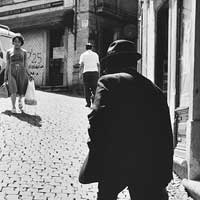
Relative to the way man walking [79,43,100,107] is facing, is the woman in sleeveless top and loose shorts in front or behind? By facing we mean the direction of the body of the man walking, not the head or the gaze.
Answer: behind

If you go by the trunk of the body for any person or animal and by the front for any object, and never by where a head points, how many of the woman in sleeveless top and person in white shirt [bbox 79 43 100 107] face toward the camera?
1

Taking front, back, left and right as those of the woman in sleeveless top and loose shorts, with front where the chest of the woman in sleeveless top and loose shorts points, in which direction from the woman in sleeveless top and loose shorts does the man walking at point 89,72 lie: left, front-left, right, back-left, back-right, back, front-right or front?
back-left

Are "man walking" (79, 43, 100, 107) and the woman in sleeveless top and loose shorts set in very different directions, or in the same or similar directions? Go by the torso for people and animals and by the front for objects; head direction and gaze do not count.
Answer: very different directions

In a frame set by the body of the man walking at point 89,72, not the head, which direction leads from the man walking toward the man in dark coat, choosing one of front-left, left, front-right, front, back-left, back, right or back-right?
back

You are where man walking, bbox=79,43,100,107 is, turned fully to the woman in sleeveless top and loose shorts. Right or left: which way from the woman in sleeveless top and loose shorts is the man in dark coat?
left

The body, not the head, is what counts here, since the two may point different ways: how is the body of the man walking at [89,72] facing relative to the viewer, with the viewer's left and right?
facing away from the viewer

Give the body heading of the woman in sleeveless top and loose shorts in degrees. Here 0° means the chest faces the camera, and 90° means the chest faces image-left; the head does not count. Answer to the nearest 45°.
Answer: approximately 0°

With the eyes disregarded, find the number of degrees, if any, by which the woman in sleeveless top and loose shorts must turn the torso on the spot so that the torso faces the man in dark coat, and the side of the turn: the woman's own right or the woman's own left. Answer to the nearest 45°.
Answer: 0° — they already face them
